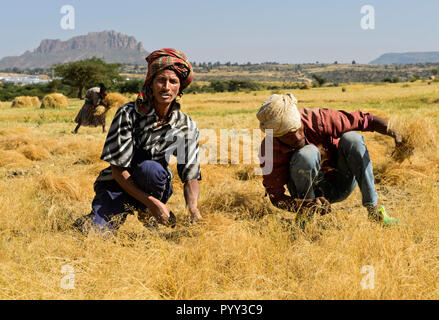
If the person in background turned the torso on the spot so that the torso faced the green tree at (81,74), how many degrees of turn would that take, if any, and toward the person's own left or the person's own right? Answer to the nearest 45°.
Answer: approximately 90° to the person's own left

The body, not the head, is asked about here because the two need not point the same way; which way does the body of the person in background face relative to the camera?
to the viewer's right
